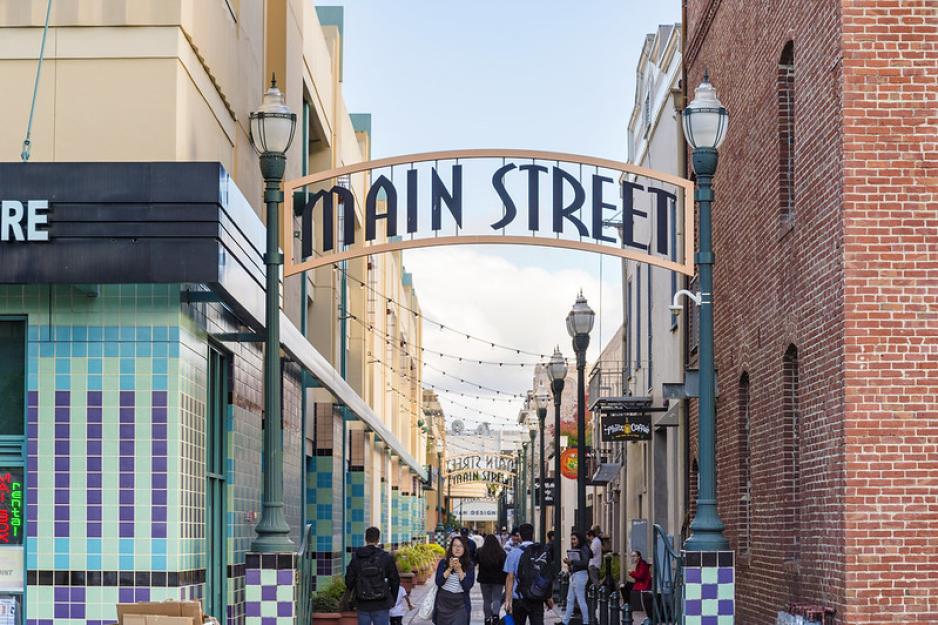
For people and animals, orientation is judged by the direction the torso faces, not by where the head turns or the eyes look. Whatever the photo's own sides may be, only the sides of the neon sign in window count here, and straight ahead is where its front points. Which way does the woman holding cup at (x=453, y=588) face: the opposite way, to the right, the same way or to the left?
the same way

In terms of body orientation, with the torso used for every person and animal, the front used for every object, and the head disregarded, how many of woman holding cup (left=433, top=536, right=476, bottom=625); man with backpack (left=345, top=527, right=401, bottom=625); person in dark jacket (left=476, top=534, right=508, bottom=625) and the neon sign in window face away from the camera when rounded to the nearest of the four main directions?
2

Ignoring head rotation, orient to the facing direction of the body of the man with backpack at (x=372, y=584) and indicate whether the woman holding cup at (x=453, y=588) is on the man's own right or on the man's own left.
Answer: on the man's own right

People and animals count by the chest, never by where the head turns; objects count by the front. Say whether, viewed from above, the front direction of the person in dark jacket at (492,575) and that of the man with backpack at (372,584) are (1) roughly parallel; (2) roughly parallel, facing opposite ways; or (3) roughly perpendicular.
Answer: roughly parallel

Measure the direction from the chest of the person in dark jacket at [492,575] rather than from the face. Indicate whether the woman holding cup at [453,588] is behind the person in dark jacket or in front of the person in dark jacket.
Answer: behind

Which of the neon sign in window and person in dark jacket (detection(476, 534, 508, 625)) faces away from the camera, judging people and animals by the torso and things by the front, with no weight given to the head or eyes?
the person in dark jacket

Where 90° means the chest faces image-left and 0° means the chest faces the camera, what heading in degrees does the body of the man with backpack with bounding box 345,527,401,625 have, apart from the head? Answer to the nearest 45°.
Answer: approximately 180°

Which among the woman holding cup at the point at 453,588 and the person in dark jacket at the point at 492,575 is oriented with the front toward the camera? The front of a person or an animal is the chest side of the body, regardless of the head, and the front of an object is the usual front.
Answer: the woman holding cup

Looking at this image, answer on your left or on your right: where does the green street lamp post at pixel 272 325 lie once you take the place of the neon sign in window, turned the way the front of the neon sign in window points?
on your left

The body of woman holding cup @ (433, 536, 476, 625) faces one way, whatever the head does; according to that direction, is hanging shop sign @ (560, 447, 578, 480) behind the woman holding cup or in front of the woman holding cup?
behind

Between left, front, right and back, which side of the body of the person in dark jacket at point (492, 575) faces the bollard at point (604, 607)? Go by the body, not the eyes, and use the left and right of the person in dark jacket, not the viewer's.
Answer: right

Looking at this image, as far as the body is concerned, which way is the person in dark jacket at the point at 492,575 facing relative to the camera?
away from the camera

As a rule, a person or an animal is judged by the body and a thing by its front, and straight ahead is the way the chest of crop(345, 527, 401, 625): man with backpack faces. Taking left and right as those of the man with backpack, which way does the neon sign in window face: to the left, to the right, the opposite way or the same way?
the opposite way

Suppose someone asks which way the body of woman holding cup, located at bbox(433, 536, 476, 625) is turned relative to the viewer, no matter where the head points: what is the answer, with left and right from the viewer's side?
facing the viewer
